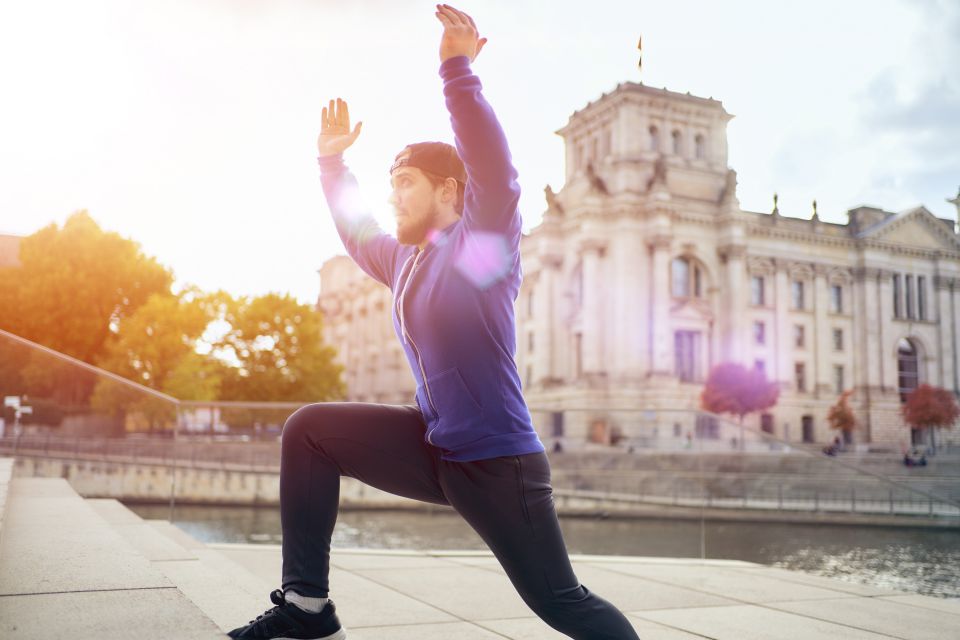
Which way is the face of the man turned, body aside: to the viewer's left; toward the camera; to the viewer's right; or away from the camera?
to the viewer's left

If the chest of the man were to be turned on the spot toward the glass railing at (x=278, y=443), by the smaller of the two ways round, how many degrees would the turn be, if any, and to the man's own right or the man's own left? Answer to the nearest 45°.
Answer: approximately 90° to the man's own right

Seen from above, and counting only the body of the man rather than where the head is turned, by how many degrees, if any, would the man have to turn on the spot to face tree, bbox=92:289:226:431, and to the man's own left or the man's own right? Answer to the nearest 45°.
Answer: approximately 90° to the man's own right

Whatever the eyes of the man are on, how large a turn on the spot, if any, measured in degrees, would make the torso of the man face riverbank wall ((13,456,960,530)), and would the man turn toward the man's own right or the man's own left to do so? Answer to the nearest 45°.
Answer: approximately 90° to the man's own right

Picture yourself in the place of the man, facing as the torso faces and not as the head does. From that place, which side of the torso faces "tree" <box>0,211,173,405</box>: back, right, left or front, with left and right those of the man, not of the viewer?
right

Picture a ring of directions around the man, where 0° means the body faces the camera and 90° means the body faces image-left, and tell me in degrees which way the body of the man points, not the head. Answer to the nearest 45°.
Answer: approximately 90°

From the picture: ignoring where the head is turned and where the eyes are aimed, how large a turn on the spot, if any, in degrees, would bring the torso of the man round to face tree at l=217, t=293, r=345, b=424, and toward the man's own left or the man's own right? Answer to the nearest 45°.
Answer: approximately 90° to the man's own right
